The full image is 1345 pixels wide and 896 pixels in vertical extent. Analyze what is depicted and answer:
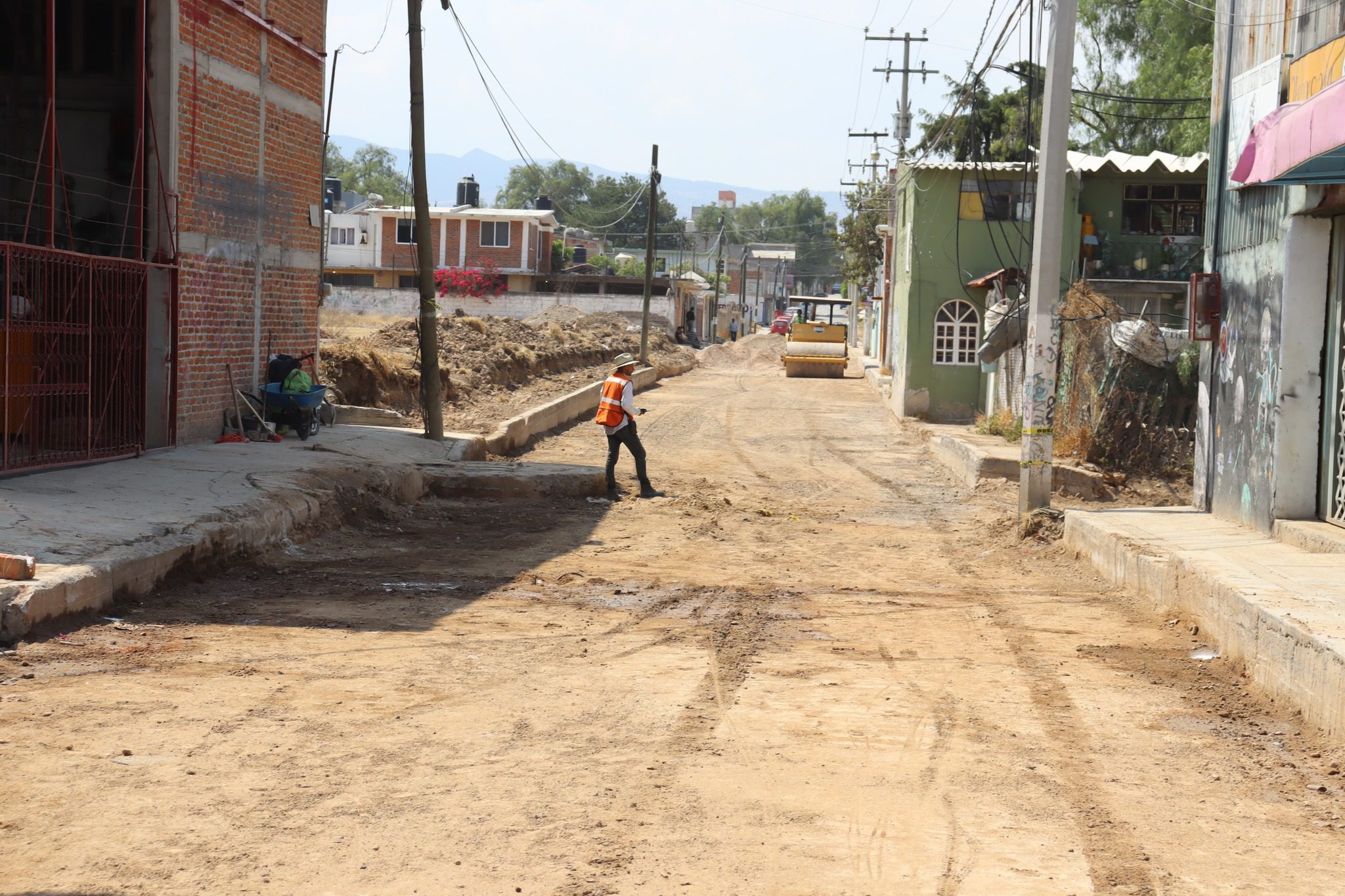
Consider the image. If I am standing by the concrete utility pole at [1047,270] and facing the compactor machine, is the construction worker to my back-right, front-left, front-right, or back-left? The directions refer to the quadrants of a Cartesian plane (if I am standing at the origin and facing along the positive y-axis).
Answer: front-left

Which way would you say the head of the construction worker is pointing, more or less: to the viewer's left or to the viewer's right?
to the viewer's right

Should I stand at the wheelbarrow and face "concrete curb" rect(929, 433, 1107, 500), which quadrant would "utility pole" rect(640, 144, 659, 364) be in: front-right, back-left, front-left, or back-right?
front-left

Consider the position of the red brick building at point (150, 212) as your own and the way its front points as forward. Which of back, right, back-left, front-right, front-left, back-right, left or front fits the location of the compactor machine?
left

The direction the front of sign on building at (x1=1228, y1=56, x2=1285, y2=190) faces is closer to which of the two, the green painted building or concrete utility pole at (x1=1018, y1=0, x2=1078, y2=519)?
the concrete utility pole

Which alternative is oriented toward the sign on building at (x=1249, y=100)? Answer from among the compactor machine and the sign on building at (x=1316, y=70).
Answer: the compactor machine

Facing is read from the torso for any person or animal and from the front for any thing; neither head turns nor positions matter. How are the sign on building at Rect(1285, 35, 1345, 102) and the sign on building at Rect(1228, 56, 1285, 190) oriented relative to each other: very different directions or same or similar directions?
same or similar directions

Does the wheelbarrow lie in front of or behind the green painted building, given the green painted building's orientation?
in front

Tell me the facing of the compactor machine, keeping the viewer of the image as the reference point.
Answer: facing the viewer

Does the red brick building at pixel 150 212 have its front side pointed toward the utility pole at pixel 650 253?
no

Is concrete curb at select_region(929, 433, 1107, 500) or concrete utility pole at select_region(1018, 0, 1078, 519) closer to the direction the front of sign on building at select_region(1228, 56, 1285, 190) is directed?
the concrete utility pole
